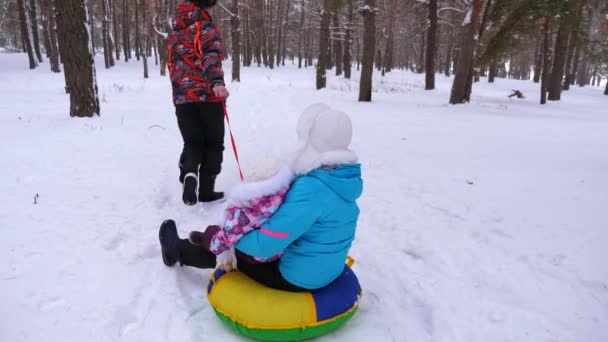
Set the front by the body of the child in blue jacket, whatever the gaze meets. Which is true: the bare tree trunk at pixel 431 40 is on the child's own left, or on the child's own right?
on the child's own right

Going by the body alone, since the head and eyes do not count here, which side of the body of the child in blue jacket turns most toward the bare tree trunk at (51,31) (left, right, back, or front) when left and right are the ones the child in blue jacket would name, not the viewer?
front

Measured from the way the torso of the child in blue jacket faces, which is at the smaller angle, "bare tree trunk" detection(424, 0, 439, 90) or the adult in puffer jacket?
the adult in puffer jacket

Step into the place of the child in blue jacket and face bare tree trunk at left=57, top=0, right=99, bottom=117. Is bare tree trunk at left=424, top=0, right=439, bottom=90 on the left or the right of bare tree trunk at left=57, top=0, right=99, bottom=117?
right

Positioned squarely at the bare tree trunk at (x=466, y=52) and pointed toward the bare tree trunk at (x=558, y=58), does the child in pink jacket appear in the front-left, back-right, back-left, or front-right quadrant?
back-right

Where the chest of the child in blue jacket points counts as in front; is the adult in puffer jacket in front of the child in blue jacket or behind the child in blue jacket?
in front

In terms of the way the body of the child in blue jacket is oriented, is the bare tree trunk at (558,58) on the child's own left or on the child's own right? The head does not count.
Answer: on the child's own right

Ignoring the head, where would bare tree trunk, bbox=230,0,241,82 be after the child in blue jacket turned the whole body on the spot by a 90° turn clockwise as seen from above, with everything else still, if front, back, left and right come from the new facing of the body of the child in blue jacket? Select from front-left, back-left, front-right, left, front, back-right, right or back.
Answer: front-left

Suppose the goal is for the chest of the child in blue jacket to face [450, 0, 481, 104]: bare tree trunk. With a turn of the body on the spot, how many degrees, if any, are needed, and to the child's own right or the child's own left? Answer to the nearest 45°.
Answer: approximately 90° to the child's own right

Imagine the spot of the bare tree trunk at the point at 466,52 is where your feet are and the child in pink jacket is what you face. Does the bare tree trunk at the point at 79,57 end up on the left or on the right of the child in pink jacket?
right

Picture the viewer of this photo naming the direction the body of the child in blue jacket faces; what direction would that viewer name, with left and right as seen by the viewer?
facing away from the viewer and to the left of the viewer

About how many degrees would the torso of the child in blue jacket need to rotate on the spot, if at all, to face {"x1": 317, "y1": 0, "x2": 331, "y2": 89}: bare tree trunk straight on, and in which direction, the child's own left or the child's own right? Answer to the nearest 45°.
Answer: approximately 45° to the child's own right

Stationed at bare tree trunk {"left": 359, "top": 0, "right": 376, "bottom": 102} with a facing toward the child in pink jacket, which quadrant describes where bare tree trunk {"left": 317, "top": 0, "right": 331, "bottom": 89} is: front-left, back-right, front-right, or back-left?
back-right

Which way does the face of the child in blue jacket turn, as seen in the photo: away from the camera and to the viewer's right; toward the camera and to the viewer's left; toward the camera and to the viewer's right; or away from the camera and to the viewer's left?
away from the camera and to the viewer's left
